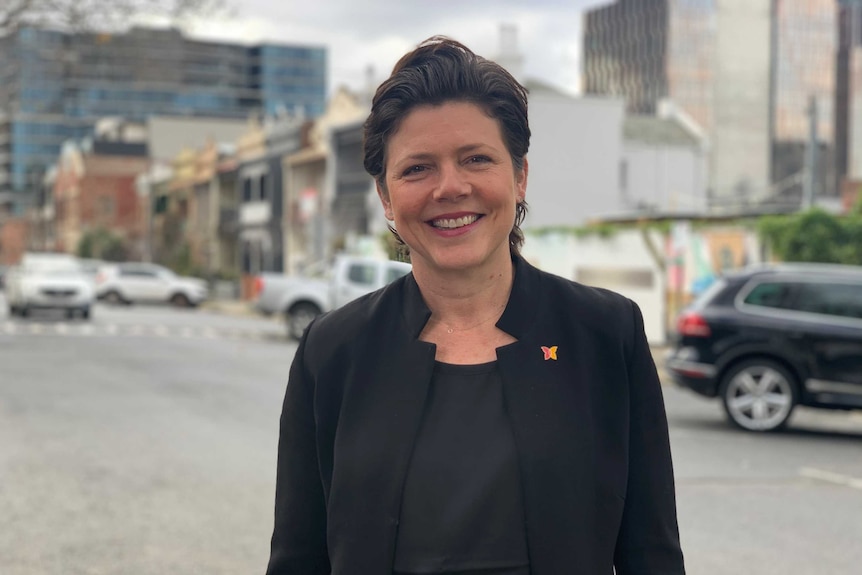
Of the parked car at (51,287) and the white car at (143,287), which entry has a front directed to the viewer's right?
the white car at (143,287)

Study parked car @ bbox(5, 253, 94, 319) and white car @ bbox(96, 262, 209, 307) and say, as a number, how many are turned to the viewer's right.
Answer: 1

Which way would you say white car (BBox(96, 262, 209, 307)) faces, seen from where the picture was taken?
facing to the right of the viewer

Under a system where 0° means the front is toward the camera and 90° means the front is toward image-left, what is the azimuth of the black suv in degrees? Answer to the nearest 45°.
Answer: approximately 270°

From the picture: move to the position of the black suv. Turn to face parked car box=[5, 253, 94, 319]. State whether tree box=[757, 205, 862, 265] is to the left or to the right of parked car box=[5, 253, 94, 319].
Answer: right

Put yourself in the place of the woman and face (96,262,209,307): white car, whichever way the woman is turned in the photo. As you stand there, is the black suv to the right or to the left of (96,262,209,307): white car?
right

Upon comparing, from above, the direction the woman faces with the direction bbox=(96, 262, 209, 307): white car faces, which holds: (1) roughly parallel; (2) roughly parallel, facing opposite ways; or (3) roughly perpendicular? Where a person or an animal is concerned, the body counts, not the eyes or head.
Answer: roughly perpendicular

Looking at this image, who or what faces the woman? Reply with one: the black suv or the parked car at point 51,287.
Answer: the parked car

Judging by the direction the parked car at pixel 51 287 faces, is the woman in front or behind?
in front

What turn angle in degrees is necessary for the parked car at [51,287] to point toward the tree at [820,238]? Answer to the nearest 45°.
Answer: approximately 45° to its left

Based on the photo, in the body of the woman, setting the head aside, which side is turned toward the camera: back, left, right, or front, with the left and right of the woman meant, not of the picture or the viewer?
front
